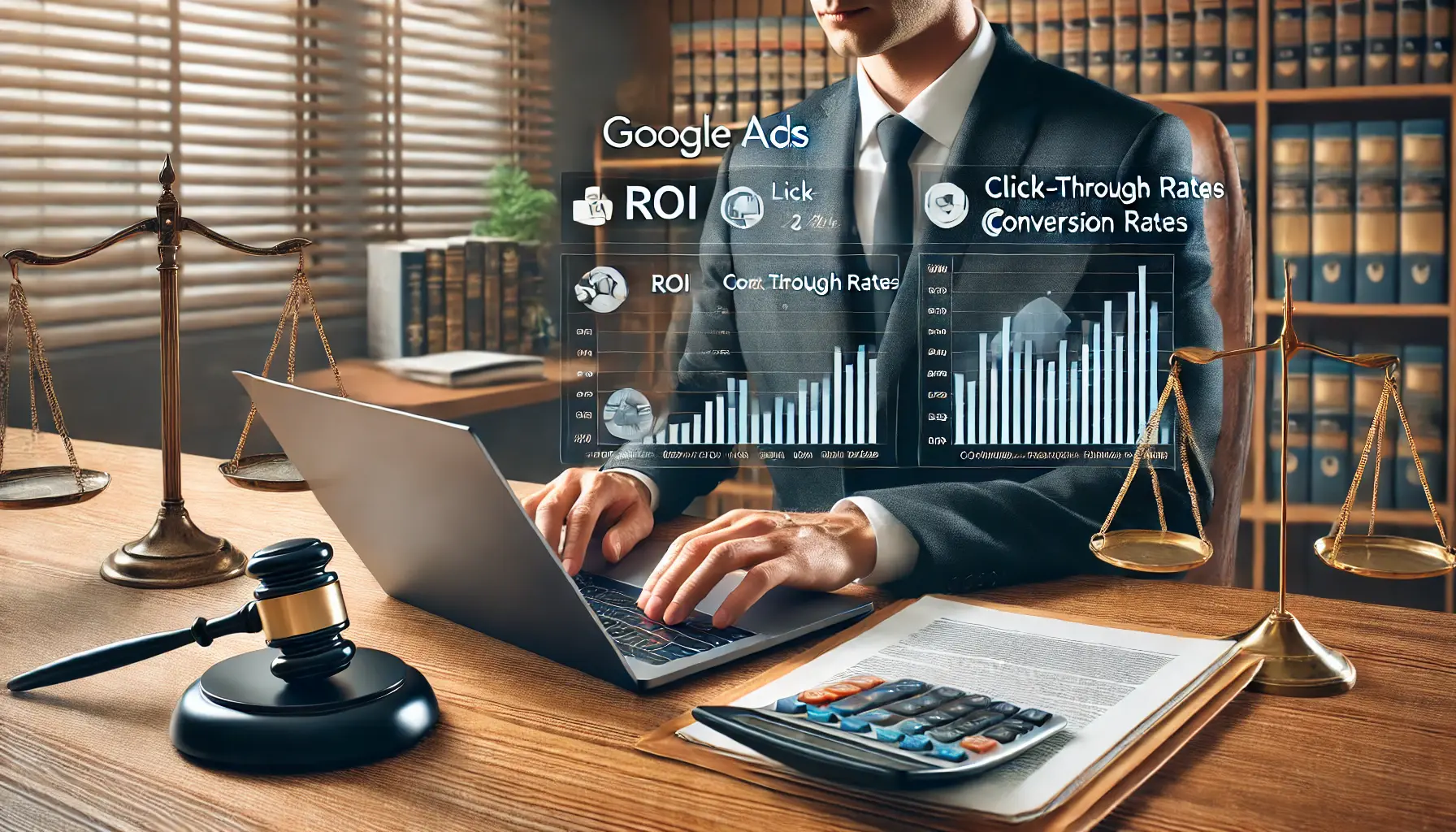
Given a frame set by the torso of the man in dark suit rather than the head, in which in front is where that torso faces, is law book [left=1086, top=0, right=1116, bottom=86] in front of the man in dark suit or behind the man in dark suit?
behind

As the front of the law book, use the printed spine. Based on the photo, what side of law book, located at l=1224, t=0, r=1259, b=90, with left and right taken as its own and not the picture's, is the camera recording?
front

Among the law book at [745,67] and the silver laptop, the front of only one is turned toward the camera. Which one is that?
the law book

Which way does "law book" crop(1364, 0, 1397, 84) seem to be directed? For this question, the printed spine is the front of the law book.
toward the camera

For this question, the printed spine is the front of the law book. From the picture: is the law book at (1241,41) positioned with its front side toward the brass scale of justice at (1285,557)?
yes

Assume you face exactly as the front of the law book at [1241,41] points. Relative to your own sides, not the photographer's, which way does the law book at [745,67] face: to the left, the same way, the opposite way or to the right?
the same way

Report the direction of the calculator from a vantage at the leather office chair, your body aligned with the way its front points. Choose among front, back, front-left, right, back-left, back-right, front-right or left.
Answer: front-left

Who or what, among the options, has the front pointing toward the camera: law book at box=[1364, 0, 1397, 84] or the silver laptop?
the law book

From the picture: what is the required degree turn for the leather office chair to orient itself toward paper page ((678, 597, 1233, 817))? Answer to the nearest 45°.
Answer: approximately 45° to its left

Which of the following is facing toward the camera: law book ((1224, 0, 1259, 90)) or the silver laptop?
the law book

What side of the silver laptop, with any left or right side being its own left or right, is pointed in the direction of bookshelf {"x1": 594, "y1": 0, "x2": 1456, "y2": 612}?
front

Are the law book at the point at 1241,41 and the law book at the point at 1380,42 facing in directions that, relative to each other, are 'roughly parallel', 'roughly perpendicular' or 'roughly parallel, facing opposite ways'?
roughly parallel

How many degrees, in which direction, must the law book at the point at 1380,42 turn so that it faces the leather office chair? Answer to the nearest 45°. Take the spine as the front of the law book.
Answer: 0° — it already faces it
